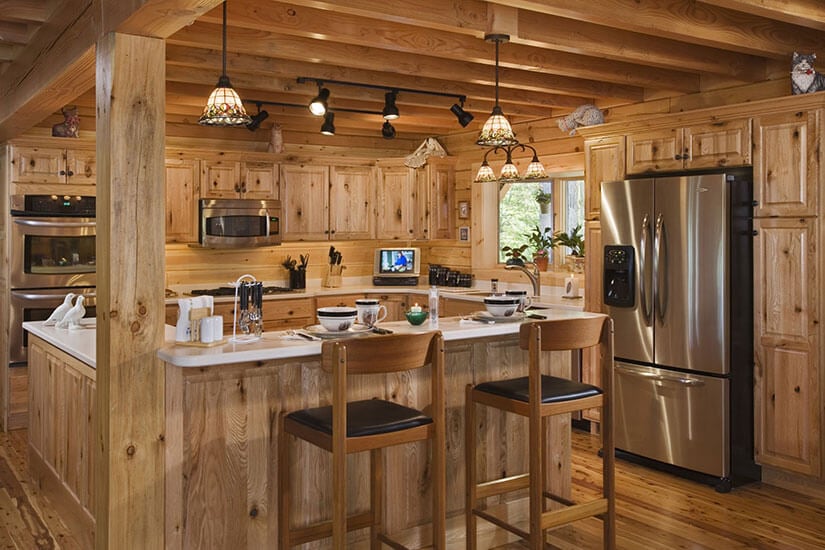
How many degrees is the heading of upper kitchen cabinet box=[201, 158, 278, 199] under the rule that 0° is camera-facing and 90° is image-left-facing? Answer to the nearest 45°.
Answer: approximately 0°

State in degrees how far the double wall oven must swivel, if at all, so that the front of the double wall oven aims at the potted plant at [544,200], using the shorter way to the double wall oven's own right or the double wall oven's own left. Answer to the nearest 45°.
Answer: approximately 90° to the double wall oven's own left

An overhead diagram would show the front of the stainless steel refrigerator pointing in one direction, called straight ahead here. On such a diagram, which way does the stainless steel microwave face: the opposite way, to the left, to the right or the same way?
to the left

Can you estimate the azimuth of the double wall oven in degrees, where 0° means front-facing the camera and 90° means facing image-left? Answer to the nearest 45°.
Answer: approximately 0°

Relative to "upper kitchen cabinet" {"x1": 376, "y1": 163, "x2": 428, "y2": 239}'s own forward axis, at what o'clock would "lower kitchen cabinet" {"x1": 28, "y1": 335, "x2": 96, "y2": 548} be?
The lower kitchen cabinet is roughly at 1 o'clock from the upper kitchen cabinet.

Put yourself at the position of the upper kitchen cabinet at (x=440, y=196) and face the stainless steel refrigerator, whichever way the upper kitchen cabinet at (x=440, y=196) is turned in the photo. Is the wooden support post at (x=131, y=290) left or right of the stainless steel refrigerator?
right
